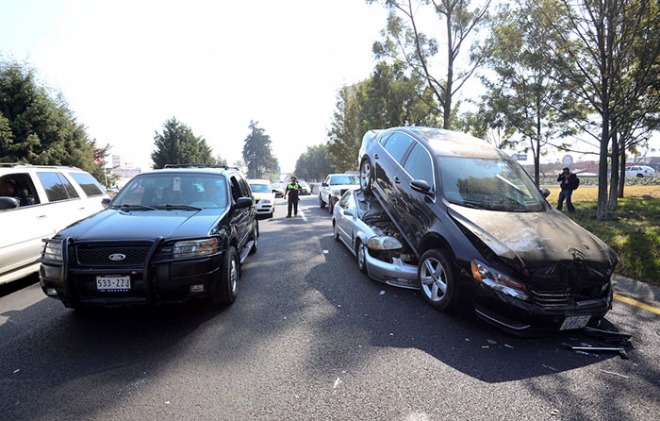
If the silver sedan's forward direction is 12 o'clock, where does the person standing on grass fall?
The person standing on grass is roughly at 9 o'clock from the silver sedan.

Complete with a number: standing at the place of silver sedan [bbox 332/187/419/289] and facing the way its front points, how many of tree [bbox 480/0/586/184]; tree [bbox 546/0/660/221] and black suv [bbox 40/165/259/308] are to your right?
1

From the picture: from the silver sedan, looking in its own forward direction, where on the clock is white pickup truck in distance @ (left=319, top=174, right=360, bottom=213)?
The white pickup truck in distance is roughly at 7 o'clock from the silver sedan.

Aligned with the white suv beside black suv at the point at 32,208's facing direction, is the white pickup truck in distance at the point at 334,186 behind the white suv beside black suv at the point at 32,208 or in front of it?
behind

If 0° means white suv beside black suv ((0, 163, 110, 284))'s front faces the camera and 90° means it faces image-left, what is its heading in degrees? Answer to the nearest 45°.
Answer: approximately 45°

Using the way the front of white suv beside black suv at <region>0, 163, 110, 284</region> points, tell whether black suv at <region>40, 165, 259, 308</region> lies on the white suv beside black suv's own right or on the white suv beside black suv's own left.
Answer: on the white suv beside black suv's own left

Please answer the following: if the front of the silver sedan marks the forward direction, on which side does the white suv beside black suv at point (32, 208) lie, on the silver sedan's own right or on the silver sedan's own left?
on the silver sedan's own right

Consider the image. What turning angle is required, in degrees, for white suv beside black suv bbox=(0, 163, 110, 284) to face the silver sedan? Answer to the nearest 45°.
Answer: approximately 90° to its left

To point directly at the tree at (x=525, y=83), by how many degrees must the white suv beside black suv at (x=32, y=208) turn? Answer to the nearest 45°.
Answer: approximately 135° to its left

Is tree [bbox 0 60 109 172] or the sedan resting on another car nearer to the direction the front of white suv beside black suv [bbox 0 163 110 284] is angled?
the sedan resting on another car

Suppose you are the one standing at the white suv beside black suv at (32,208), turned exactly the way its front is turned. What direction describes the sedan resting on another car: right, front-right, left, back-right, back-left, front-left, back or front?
left

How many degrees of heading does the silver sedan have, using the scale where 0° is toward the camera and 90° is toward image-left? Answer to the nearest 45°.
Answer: approximately 315°

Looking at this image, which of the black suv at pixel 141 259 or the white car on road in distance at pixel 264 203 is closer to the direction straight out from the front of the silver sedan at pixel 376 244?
the black suv

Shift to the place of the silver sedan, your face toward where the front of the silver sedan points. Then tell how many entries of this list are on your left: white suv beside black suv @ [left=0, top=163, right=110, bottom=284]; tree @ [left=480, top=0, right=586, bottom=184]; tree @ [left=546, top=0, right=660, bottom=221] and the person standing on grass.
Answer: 3

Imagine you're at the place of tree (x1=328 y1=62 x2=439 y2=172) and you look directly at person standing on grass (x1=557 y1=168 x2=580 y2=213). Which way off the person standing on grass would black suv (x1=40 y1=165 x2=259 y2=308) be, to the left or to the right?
right

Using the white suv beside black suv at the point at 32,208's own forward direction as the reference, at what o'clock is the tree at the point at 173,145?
The tree is roughly at 5 o'clock from the white suv beside black suv.

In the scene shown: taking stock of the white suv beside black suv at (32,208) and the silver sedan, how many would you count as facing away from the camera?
0
